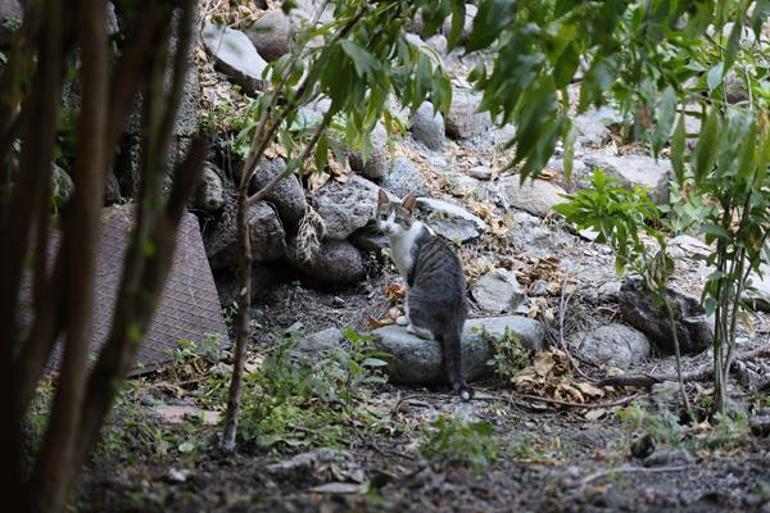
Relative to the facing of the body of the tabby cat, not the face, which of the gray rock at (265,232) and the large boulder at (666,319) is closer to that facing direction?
the gray rock

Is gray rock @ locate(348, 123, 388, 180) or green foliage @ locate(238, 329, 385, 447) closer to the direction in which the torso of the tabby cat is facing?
the gray rock

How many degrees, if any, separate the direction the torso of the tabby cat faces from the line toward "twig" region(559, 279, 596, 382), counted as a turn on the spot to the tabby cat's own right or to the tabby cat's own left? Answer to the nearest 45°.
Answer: approximately 135° to the tabby cat's own right

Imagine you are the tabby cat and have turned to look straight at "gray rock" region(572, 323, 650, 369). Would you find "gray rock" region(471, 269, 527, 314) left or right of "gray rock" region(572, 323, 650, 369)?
left

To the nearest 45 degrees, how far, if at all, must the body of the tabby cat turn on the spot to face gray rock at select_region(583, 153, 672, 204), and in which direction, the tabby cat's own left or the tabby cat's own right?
approximately 90° to the tabby cat's own right

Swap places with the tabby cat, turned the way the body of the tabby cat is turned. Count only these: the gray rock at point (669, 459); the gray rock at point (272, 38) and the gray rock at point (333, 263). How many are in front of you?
2

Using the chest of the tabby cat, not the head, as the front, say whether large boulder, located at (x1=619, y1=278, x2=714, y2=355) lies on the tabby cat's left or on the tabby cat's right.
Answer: on the tabby cat's right

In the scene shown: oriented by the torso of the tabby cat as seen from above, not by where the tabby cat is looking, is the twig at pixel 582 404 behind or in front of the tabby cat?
behind

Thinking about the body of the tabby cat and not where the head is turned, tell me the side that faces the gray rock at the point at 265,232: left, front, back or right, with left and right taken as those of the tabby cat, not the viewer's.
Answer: front

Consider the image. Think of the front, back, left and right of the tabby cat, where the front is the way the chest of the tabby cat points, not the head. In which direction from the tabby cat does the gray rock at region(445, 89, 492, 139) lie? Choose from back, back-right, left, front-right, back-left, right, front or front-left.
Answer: front-right

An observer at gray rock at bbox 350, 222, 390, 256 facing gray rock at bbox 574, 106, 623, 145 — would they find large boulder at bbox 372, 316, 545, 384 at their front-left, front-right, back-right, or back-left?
back-right

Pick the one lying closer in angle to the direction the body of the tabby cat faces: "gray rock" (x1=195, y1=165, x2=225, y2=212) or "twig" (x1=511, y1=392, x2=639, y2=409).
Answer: the gray rock

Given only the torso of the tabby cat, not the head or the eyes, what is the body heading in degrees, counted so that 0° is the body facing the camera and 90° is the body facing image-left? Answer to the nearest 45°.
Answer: approximately 135°

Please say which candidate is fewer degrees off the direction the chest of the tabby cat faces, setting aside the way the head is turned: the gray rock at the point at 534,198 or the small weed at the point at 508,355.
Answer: the gray rock
